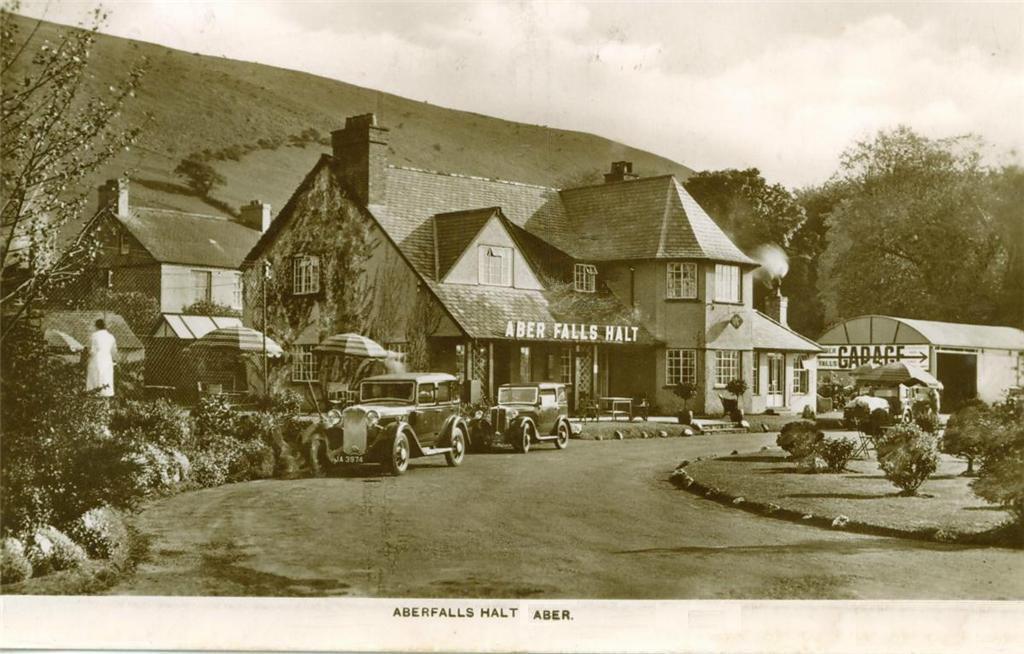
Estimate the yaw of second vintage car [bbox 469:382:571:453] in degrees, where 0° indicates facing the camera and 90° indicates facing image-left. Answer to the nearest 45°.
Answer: approximately 45°

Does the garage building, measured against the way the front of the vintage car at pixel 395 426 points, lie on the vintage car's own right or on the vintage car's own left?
on the vintage car's own left

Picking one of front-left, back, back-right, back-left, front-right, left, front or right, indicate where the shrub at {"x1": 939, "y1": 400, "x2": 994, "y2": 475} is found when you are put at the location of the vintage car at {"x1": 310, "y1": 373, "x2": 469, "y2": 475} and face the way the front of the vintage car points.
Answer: left

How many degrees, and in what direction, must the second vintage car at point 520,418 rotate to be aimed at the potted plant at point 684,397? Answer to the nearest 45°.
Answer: approximately 180°

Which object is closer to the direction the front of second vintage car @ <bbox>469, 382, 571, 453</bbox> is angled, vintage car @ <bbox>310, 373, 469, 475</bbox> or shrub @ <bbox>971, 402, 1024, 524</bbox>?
the vintage car

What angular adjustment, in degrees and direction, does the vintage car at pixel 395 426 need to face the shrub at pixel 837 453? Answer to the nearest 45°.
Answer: approximately 135° to its left

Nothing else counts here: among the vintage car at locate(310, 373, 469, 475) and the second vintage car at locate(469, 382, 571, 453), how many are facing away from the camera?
0

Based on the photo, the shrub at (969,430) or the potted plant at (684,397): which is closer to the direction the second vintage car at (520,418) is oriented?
the shrub

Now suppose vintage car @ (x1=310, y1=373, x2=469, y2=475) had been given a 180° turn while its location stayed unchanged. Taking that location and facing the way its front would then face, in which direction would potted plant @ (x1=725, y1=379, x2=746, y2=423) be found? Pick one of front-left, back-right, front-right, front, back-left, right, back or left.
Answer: front

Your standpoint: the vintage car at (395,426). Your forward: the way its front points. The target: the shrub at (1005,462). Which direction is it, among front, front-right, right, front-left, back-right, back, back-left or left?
left

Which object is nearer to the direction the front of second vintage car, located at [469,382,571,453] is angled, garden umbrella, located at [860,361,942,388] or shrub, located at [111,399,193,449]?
the shrub

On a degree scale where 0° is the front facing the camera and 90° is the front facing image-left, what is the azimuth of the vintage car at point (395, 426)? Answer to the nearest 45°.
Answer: approximately 45°

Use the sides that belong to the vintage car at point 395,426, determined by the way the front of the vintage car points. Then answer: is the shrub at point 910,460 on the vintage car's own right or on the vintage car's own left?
on the vintage car's own left
